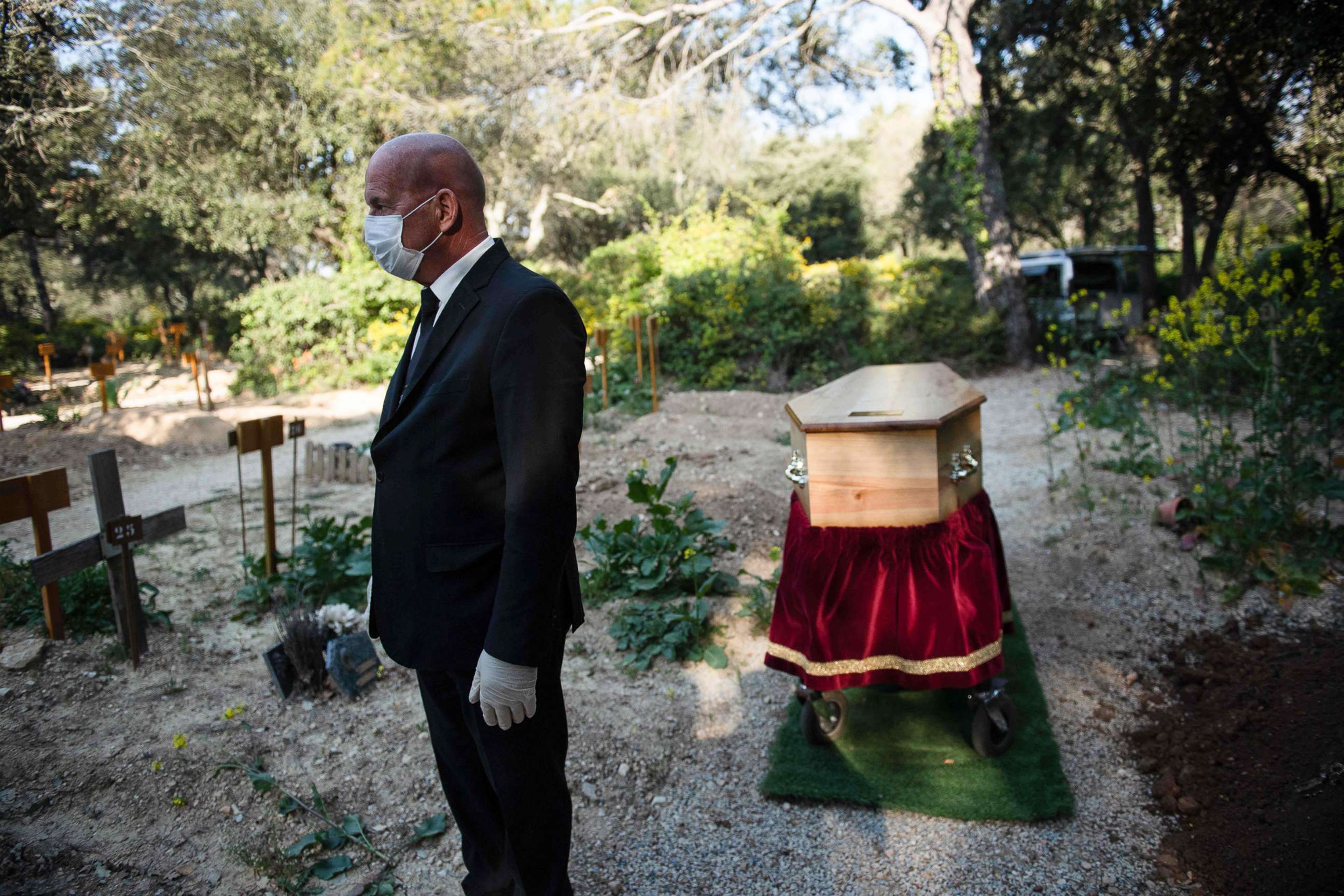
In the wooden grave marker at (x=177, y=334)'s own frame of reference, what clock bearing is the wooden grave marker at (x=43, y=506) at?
the wooden grave marker at (x=43, y=506) is roughly at 12 o'clock from the wooden grave marker at (x=177, y=334).

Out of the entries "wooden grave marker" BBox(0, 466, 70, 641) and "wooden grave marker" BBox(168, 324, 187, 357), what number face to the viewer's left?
0

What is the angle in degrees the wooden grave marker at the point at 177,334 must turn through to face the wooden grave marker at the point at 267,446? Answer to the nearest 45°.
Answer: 0° — it already faces it

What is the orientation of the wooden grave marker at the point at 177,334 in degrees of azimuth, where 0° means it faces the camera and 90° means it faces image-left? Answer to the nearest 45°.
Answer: approximately 0°

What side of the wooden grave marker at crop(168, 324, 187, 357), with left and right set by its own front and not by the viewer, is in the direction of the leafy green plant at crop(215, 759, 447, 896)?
front

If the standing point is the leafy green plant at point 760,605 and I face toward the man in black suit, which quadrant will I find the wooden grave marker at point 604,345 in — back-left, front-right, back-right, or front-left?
back-right

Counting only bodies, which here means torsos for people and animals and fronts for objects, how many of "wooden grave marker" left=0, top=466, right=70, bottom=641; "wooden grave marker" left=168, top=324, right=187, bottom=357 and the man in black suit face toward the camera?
2

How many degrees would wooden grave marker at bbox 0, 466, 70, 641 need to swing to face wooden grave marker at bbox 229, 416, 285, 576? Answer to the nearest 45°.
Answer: approximately 135° to its left
